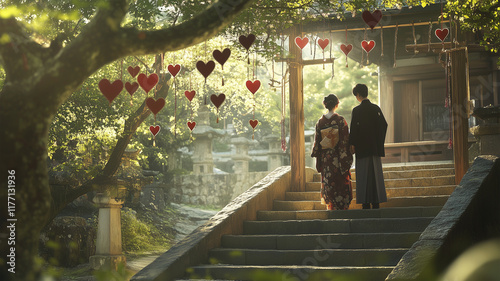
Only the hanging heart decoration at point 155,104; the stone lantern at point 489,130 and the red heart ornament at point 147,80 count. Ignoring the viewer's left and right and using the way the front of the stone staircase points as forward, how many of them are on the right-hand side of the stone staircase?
2

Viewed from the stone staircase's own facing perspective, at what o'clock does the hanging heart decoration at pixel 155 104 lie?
The hanging heart decoration is roughly at 3 o'clock from the stone staircase.

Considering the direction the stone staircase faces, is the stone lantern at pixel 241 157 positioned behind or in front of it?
behind

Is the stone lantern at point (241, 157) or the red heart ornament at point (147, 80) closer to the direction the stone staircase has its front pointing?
the red heart ornament

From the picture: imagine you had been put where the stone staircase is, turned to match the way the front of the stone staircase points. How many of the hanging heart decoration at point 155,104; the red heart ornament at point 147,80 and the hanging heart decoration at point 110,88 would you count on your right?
3

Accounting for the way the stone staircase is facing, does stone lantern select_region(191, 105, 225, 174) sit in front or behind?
behind

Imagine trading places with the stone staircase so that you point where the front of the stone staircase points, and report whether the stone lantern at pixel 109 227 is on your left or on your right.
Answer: on your right

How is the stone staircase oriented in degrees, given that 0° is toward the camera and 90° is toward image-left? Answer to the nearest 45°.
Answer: approximately 0°

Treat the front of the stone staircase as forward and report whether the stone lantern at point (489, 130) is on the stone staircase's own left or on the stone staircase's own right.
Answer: on the stone staircase's own left
